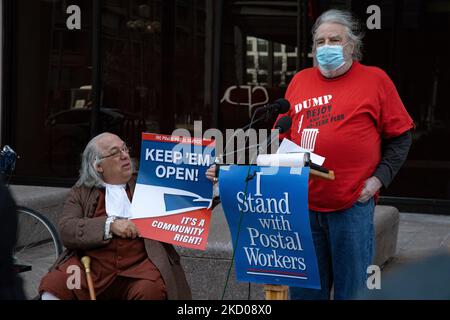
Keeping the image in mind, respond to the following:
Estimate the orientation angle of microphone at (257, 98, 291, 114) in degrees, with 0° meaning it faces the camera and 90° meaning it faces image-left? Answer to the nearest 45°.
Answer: approximately 270°

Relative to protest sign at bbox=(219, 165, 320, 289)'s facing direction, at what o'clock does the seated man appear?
The seated man is roughly at 4 o'clock from the protest sign.

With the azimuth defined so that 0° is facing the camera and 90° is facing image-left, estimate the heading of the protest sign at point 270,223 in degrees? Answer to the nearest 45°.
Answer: approximately 0°

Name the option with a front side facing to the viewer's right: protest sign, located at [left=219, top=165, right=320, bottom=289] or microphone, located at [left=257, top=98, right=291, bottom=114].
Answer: the microphone

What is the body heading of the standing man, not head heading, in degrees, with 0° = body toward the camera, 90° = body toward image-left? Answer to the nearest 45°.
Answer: approximately 45°
